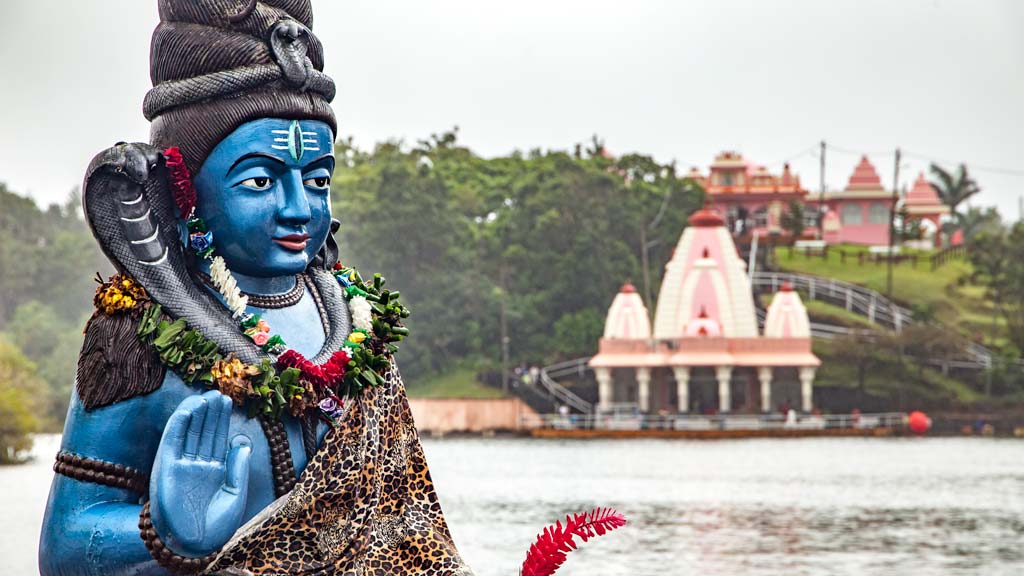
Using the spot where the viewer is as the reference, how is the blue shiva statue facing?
facing the viewer and to the right of the viewer

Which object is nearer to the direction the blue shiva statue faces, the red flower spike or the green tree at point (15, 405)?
the red flower spike

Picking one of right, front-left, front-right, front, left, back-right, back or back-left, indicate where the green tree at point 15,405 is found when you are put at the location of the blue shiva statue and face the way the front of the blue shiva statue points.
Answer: back-left

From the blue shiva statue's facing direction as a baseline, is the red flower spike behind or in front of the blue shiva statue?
in front
